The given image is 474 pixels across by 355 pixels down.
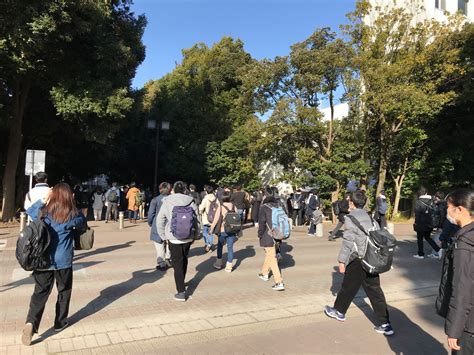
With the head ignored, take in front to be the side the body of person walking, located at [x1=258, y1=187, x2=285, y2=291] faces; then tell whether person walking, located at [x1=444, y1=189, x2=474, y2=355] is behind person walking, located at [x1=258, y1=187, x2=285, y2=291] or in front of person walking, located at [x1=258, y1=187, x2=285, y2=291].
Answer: behind

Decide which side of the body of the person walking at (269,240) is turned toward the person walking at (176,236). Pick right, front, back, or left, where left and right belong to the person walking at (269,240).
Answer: left

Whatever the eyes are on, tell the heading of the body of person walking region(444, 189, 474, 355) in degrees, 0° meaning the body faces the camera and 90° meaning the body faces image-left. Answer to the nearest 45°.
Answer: approximately 90°

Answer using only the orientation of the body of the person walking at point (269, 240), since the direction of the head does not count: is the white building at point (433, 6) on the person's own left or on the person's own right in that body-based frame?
on the person's own right

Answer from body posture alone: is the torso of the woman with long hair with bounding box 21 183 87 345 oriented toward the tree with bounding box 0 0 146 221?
yes

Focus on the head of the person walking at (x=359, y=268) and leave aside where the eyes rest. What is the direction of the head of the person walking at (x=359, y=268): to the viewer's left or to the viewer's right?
to the viewer's left

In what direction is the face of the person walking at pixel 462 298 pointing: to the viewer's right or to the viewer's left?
to the viewer's left

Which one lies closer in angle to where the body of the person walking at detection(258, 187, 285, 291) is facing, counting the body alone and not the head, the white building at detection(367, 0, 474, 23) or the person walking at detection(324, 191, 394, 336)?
the white building

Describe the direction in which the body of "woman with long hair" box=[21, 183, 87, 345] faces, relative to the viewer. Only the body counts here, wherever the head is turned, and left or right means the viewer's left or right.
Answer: facing away from the viewer

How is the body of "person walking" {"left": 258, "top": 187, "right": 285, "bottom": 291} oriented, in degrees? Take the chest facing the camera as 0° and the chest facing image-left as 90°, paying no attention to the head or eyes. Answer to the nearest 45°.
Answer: approximately 135°
